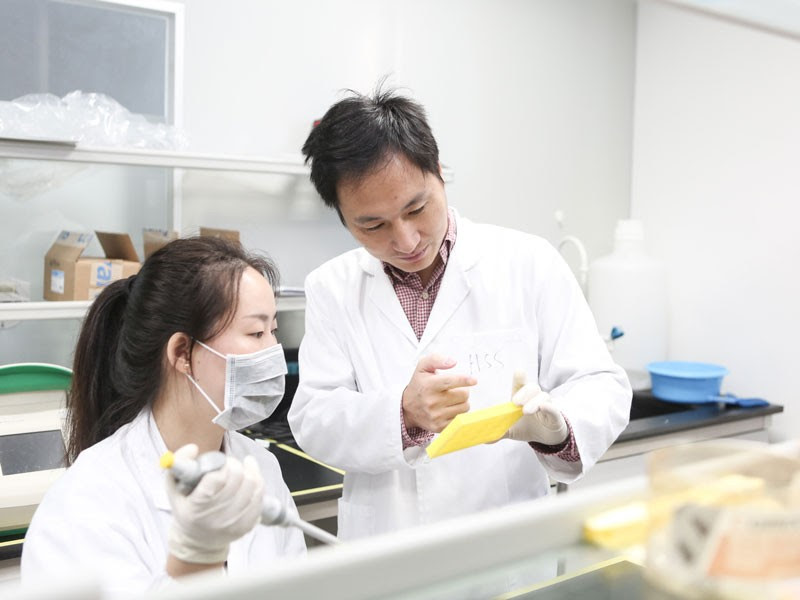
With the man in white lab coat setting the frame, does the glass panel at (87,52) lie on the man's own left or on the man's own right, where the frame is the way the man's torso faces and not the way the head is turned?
on the man's own right

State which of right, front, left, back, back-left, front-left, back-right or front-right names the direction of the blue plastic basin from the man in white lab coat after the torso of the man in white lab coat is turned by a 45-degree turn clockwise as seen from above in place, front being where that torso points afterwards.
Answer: back

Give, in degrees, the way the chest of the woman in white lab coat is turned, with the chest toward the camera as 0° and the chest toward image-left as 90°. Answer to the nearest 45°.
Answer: approximately 315°

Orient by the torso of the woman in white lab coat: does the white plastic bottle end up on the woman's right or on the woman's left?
on the woman's left

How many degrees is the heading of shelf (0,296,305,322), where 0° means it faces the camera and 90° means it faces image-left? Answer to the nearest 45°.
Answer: approximately 0°

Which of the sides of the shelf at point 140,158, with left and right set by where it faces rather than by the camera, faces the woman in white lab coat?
front
